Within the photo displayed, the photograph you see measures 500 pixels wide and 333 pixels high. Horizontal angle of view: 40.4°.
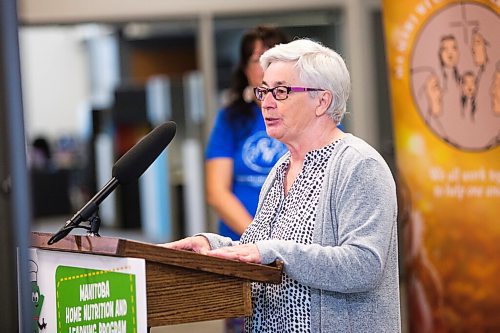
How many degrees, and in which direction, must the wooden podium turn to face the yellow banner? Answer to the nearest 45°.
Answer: approximately 180°

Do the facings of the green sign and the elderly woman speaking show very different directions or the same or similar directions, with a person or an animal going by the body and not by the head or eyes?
same or similar directions

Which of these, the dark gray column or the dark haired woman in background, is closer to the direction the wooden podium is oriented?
the dark gray column

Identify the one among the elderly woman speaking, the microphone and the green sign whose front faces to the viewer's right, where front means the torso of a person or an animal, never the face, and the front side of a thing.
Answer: the microphone

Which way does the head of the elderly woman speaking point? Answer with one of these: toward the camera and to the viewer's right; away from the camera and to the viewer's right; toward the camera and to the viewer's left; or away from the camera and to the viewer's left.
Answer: toward the camera and to the viewer's left

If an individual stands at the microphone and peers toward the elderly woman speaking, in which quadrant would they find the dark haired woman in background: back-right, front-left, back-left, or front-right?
front-left

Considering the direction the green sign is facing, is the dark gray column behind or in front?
in front

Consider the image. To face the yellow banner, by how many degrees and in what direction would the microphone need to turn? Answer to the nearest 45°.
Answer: approximately 45° to its left

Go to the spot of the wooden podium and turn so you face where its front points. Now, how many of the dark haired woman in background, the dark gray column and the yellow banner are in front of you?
1

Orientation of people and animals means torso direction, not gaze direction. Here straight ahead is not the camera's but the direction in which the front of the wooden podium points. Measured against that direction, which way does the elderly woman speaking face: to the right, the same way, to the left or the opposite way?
the same way

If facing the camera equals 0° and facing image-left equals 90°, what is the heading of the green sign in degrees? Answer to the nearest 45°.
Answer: approximately 45°

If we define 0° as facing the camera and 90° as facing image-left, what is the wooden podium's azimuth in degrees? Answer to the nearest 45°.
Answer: approximately 45°

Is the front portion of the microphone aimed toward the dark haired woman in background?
no

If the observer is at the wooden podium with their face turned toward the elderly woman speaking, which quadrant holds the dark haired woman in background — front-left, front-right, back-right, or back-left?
front-left

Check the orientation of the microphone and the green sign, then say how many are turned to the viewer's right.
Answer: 1

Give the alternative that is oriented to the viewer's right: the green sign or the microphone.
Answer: the microphone

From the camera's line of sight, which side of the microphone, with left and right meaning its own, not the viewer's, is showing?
right

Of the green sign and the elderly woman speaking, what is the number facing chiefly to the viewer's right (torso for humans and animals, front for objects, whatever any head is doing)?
0

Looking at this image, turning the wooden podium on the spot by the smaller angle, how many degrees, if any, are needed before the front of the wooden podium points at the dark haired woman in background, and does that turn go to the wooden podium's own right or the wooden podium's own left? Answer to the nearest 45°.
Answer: approximately 135° to the wooden podium's own right

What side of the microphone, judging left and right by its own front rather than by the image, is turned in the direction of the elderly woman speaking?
front

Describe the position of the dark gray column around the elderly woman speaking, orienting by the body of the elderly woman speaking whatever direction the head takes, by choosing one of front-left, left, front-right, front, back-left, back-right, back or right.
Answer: front
